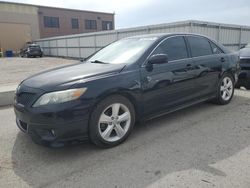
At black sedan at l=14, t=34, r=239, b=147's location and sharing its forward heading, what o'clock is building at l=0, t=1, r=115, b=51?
The building is roughly at 4 o'clock from the black sedan.

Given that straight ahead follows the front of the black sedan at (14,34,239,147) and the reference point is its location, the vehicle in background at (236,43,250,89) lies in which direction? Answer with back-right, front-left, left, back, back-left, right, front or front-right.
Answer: back

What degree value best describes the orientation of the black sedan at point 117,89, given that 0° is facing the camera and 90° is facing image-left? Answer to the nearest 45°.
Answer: approximately 45°
